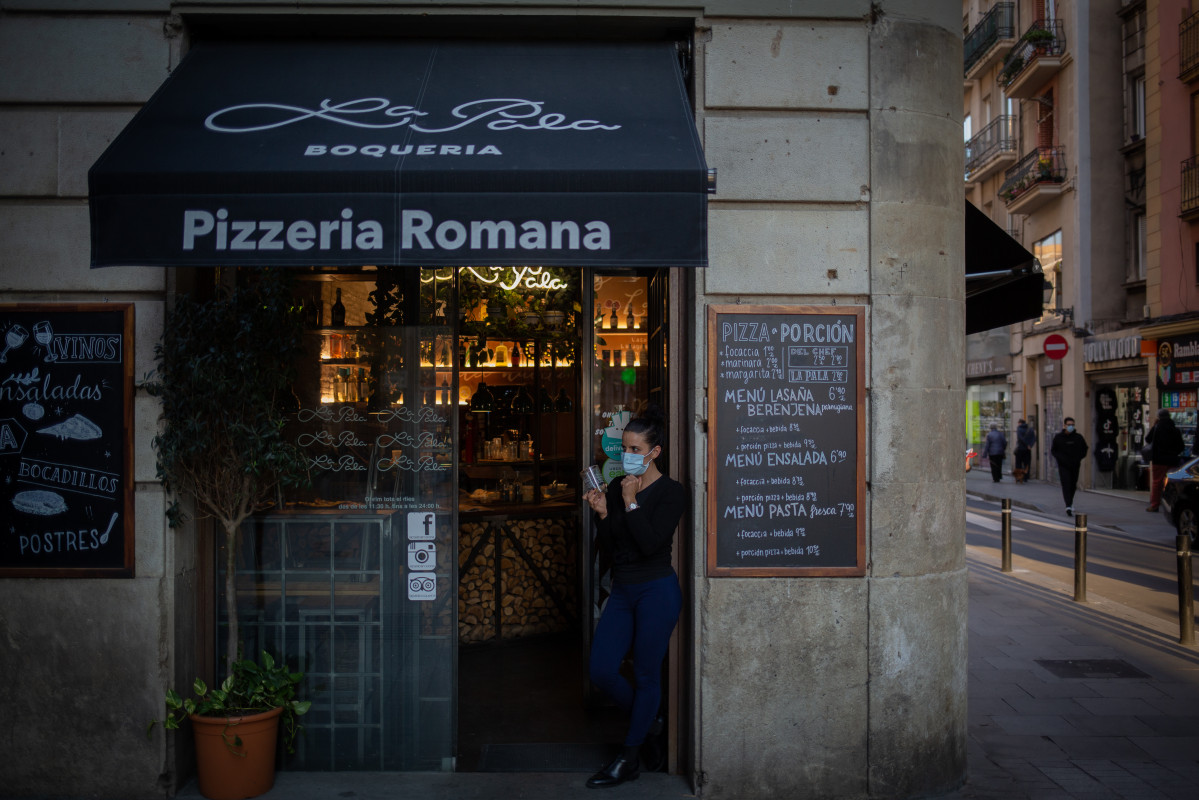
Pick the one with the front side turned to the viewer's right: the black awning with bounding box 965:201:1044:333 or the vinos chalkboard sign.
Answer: the black awning

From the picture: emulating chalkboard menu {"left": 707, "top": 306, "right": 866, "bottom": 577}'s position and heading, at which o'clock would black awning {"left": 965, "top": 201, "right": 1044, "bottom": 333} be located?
The black awning is roughly at 7 o'clock from the chalkboard menu.

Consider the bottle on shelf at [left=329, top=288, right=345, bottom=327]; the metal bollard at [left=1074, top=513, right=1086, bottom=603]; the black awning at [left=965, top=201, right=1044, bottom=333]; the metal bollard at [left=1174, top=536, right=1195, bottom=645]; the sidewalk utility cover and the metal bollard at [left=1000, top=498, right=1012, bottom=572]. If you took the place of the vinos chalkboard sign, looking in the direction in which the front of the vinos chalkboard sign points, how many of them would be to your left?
6

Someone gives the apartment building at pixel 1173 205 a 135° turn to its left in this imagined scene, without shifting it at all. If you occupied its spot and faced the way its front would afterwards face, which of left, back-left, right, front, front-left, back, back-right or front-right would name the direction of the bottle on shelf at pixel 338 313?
right

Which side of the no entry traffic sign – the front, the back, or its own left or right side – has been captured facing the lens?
front

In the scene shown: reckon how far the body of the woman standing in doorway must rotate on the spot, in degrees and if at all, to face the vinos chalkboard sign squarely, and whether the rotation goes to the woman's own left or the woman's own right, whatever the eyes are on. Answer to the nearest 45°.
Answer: approximately 45° to the woman's own right

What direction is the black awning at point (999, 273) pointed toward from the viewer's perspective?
to the viewer's right

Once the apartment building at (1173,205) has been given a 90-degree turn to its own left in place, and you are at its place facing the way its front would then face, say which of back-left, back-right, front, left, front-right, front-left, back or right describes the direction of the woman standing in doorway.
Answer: front-right

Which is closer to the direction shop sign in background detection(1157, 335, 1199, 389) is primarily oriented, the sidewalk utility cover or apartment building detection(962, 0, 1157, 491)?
the sidewalk utility cover

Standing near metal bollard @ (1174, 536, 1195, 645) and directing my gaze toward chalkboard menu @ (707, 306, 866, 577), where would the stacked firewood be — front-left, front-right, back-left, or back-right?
front-right

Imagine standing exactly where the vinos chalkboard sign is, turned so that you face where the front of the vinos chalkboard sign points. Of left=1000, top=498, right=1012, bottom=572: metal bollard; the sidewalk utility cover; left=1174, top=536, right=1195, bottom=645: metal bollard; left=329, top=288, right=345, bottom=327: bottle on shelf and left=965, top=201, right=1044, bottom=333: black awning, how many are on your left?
5

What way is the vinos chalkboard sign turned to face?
toward the camera

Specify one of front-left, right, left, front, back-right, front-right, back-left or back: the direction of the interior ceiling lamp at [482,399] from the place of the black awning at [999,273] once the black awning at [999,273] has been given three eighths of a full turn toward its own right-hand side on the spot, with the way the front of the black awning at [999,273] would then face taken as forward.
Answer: front-right

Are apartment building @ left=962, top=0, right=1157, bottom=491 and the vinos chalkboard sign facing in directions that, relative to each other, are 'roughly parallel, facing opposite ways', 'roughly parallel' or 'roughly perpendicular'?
roughly perpendicular

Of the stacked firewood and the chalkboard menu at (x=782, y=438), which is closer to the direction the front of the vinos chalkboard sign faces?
the chalkboard menu

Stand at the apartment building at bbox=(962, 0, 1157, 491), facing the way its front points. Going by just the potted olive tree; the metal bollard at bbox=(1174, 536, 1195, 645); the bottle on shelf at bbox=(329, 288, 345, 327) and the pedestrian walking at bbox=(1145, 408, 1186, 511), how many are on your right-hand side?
0

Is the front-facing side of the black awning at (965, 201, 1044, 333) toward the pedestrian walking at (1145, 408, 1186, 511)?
no

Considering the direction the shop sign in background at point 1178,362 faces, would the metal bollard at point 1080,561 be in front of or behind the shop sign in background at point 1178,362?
in front

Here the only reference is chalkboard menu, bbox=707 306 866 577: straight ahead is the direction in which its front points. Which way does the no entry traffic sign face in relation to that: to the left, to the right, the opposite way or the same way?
the same way

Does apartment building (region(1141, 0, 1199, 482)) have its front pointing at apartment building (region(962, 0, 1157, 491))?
no
